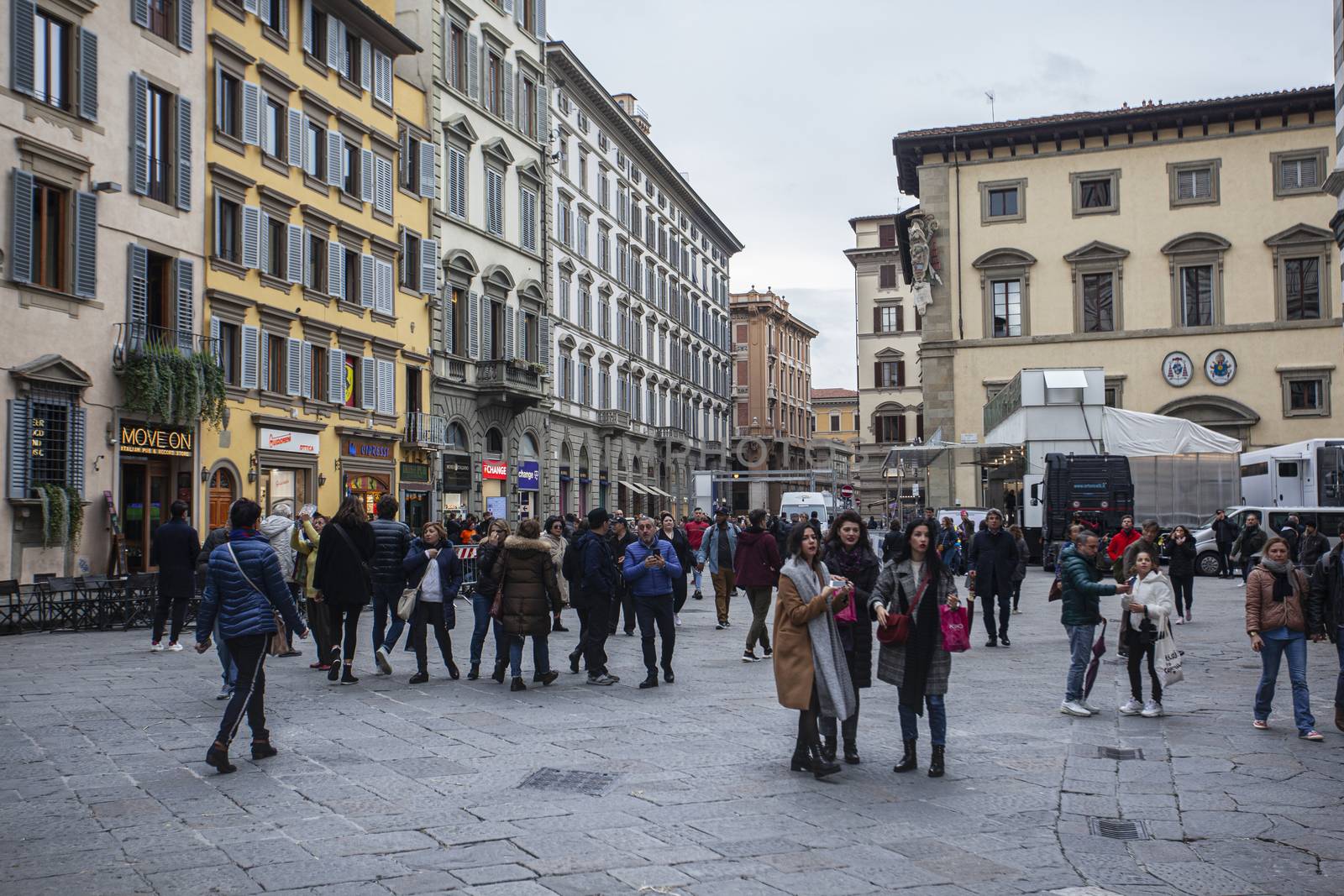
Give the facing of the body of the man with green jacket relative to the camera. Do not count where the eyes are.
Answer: to the viewer's right

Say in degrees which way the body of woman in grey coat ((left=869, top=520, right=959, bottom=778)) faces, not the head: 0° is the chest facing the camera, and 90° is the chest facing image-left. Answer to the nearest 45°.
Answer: approximately 0°

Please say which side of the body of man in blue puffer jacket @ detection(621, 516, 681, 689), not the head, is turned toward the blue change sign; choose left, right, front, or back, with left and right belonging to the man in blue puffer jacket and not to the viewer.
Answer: back

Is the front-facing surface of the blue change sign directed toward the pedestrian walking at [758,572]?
yes

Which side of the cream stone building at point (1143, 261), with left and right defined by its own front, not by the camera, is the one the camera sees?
front

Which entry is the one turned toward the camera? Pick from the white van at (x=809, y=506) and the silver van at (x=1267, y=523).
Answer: the white van at (x=809, y=506)

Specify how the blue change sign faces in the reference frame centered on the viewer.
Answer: facing the viewer

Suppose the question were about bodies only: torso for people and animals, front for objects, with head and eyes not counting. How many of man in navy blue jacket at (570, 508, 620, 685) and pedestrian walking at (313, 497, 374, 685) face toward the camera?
0

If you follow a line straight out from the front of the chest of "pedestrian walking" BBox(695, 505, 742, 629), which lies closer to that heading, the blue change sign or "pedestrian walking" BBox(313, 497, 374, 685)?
the pedestrian walking

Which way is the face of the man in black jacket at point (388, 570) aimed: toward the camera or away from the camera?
away from the camera

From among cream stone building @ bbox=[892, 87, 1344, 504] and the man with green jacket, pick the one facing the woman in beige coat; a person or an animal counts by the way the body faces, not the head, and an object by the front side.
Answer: the cream stone building

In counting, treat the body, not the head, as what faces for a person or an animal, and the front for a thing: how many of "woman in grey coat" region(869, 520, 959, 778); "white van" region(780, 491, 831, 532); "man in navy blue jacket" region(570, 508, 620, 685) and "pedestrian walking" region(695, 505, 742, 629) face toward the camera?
3

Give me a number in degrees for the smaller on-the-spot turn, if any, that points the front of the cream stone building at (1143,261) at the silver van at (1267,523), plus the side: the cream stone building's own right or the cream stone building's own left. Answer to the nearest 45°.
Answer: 0° — it already faces it

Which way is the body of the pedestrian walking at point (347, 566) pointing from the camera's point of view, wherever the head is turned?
away from the camera

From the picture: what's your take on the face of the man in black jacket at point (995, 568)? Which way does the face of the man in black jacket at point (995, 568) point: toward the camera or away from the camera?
toward the camera

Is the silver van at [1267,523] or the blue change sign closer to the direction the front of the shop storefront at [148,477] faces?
the silver van

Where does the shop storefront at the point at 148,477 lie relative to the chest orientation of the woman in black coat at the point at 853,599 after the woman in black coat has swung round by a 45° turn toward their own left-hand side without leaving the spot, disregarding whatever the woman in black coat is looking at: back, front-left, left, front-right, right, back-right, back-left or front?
back

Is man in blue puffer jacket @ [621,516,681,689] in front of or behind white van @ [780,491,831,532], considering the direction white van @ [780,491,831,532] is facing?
in front

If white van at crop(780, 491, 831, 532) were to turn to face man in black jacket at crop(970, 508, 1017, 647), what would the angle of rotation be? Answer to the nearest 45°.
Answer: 0° — it already faces them

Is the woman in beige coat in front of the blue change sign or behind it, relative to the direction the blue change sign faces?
in front
